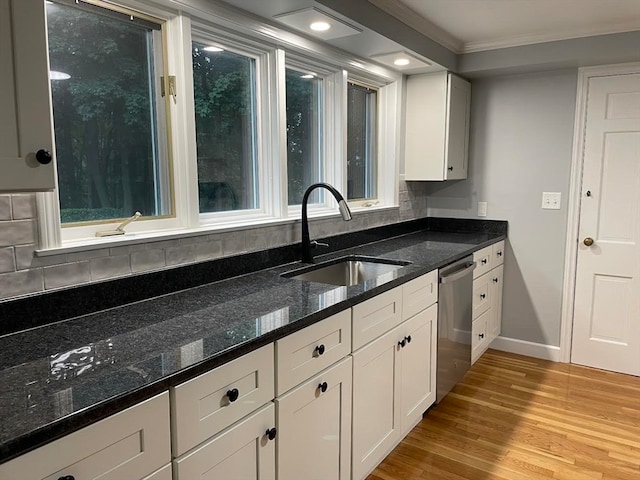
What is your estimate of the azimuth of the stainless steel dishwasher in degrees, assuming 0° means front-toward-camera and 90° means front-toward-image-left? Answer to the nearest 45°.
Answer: approximately 270°

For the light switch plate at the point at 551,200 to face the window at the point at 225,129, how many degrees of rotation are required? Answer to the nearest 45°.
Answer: approximately 45° to its right

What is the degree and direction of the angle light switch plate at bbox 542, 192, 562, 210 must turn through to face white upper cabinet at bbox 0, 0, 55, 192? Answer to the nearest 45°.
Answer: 0° — it already faces it

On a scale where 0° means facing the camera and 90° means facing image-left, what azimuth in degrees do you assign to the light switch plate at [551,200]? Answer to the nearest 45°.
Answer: approximately 0°

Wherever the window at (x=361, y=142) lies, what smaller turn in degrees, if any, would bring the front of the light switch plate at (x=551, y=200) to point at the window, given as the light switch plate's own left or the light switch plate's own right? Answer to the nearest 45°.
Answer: approximately 45° to the light switch plate's own right

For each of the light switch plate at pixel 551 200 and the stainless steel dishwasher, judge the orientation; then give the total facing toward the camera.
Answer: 1

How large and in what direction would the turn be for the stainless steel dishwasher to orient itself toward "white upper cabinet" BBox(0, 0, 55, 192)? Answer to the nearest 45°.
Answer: approximately 135° to its right

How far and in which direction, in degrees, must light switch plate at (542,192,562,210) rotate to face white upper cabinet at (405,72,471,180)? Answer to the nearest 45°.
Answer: approximately 45° to its right
